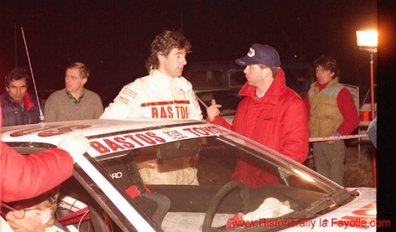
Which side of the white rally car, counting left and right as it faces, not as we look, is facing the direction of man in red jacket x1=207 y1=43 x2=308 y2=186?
left

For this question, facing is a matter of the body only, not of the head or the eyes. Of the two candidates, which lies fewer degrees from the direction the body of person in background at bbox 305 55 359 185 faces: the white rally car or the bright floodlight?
the white rally car

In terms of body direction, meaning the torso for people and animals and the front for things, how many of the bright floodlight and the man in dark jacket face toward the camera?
2

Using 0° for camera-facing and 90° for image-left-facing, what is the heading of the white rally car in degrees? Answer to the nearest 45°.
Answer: approximately 315°

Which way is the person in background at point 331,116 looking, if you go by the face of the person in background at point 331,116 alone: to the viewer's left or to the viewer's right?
to the viewer's left

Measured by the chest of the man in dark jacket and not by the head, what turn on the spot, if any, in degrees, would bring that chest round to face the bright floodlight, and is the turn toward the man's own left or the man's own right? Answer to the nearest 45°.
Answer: approximately 90° to the man's own left

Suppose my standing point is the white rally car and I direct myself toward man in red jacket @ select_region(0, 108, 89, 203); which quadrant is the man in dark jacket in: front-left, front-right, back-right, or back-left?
back-right

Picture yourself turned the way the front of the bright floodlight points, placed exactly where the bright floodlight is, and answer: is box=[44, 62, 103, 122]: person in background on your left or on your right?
on your right

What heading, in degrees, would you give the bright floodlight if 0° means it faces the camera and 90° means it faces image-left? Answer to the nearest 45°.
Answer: approximately 0°
